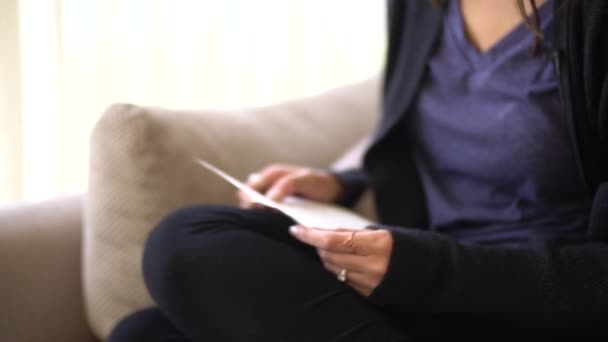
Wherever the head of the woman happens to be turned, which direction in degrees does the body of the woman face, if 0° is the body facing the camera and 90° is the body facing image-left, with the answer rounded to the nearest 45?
approximately 45°
